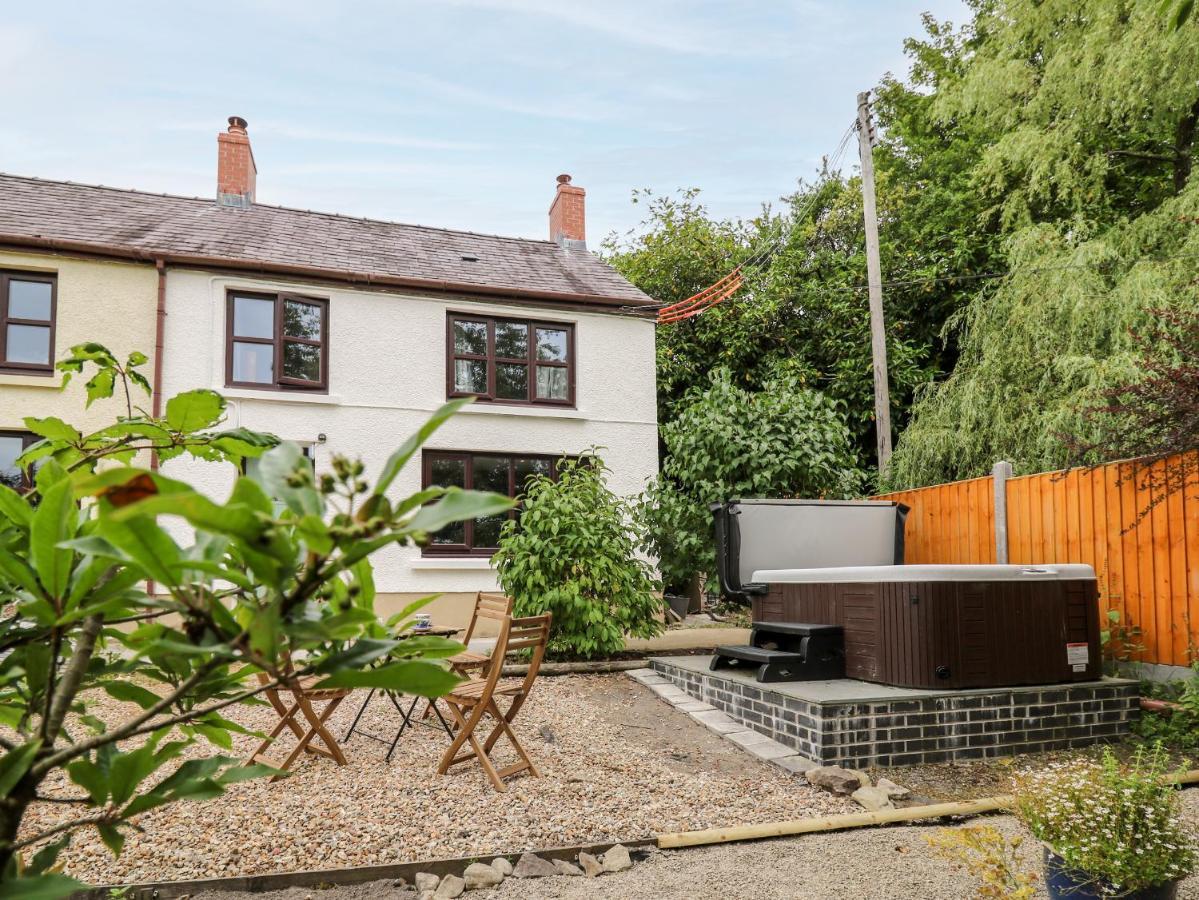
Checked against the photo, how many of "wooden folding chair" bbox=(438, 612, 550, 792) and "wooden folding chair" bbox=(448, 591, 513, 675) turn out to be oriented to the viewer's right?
0

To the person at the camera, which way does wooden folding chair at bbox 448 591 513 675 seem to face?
facing the viewer and to the left of the viewer

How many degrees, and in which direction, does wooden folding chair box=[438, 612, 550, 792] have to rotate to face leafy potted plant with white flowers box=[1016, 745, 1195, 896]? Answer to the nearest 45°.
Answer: approximately 180°

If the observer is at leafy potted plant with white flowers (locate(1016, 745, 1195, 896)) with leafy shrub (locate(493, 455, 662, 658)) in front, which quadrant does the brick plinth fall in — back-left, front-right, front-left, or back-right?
front-right

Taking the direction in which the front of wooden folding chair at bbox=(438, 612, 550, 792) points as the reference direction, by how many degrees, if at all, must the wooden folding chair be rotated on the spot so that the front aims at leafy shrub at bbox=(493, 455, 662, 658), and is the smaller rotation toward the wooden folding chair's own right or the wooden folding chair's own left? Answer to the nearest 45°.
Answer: approximately 45° to the wooden folding chair's own right

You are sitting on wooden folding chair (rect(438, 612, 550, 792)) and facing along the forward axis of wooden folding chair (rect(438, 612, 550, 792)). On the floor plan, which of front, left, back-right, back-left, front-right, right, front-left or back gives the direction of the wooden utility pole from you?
right

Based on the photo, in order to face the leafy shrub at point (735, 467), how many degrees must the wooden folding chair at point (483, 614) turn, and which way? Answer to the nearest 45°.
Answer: approximately 180°

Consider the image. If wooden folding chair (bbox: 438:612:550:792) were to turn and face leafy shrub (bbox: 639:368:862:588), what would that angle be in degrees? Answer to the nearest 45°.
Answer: approximately 90° to its right

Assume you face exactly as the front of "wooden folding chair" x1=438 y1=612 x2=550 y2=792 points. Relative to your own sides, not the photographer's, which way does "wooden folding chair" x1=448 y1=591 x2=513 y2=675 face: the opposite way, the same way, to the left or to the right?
to the left

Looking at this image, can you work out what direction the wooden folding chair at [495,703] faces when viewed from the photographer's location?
facing away from the viewer and to the left of the viewer

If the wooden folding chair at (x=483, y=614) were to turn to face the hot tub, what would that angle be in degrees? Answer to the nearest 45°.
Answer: approximately 135° to its left
